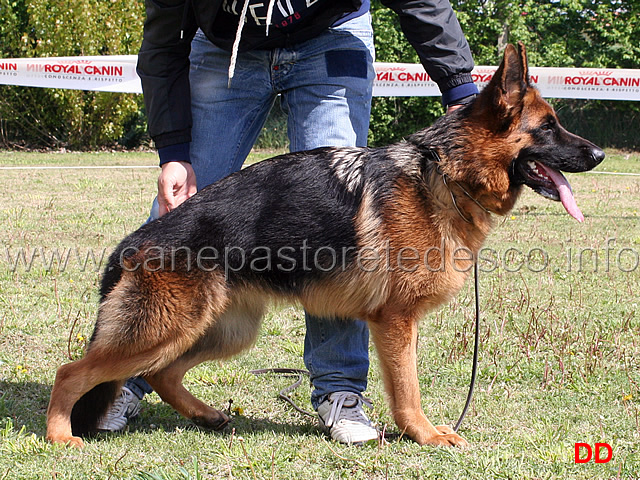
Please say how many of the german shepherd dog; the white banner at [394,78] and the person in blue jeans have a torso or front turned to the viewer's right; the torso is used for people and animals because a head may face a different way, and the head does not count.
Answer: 1

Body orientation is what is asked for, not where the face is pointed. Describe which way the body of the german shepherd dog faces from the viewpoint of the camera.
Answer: to the viewer's right

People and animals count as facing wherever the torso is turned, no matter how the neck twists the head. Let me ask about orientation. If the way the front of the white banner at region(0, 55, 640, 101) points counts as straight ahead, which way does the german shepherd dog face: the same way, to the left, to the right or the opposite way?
to the left

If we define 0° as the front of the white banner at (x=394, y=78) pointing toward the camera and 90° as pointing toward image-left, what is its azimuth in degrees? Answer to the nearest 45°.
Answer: approximately 0°

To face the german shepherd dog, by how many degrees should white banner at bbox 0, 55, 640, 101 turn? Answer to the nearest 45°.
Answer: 0° — it already faces it

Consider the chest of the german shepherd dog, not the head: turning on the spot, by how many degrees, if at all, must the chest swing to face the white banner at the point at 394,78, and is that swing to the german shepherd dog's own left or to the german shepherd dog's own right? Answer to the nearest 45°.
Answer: approximately 90° to the german shepherd dog's own left

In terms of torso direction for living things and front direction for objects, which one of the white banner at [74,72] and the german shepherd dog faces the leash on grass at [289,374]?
the white banner

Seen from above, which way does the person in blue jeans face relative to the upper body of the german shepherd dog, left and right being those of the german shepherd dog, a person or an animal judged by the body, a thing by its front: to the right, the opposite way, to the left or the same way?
to the right
